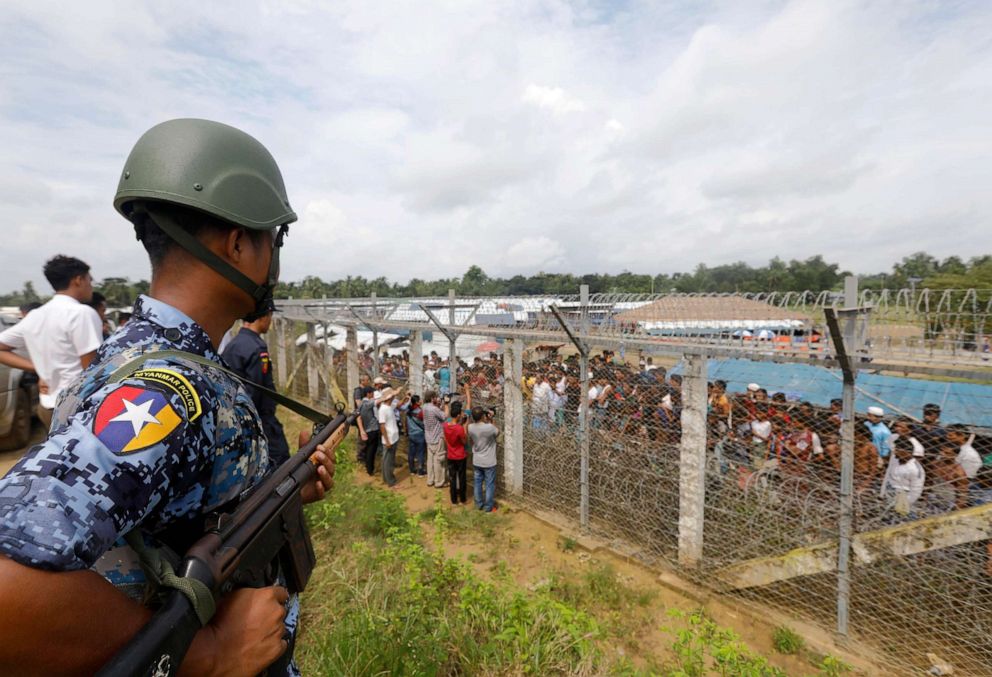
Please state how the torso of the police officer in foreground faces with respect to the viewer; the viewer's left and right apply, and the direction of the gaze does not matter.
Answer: facing away from the viewer and to the right of the viewer

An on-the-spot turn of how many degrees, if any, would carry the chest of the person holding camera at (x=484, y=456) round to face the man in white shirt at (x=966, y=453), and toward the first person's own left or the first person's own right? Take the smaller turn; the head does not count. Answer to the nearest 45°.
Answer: approximately 90° to the first person's own right

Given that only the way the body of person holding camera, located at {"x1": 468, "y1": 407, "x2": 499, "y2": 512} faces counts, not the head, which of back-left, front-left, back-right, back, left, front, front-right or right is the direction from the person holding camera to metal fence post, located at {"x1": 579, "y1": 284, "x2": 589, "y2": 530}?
right

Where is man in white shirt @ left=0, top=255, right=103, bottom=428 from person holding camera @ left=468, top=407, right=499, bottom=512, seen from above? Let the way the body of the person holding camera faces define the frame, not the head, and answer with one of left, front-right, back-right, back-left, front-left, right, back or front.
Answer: back

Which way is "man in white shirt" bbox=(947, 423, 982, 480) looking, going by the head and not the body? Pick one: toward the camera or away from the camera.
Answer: toward the camera

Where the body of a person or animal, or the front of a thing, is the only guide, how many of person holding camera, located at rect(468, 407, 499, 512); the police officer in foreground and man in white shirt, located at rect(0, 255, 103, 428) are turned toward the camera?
0

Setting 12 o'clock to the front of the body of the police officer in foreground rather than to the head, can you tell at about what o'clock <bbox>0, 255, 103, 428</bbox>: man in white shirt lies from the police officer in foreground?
The man in white shirt is roughly at 10 o'clock from the police officer in foreground.

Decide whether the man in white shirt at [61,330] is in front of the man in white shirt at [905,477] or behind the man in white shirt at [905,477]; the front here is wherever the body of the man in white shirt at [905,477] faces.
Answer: in front

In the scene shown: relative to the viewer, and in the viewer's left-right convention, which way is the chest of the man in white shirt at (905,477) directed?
facing the viewer and to the left of the viewer

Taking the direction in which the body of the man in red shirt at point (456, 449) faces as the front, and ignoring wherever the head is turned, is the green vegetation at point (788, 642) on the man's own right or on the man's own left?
on the man's own right

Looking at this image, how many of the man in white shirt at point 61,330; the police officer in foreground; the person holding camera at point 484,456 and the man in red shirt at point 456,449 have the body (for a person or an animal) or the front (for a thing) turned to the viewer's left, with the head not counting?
0

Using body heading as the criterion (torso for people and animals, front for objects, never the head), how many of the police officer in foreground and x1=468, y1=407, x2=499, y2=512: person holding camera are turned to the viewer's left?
0

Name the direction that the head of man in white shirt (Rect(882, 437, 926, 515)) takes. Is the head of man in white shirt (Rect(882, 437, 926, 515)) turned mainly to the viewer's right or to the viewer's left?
to the viewer's left

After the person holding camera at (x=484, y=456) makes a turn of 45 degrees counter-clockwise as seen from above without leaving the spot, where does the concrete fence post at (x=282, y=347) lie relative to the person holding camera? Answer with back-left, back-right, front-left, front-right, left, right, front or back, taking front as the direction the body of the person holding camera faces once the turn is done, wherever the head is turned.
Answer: front-left

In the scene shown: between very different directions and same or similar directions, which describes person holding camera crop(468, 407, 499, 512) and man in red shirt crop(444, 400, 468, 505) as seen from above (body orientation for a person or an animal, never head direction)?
same or similar directions
